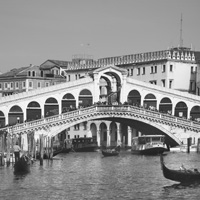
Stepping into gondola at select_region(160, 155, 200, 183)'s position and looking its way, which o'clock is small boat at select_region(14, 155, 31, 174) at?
The small boat is roughly at 1 o'clock from the gondola.

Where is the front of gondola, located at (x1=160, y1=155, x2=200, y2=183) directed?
to the viewer's left
